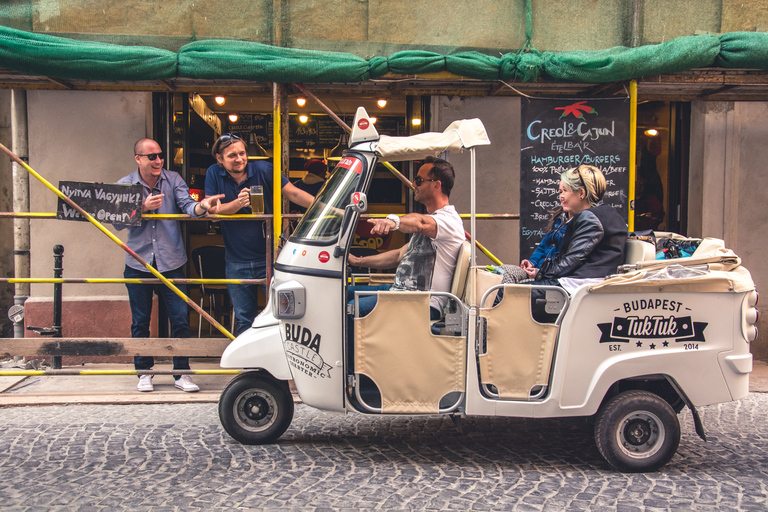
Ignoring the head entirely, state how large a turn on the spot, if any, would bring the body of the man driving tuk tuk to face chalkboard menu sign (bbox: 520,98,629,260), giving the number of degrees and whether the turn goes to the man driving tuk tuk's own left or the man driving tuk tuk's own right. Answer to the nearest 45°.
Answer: approximately 135° to the man driving tuk tuk's own right

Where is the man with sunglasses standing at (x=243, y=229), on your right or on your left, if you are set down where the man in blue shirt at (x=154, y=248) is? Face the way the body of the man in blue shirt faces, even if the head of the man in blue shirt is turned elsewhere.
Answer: on your left

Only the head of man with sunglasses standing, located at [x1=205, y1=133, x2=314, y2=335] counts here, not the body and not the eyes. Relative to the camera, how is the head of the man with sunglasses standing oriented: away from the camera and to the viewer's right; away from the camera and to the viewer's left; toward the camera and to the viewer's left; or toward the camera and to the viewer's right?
toward the camera and to the viewer's right

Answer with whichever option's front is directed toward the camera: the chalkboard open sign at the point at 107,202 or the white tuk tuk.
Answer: the chalkboard open sign

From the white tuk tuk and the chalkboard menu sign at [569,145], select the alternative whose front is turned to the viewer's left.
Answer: the white tuk tuk

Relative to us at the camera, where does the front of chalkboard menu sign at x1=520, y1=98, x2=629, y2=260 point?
facing the viewer

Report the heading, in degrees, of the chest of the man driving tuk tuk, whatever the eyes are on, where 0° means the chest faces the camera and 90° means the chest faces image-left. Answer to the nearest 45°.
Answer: approximately 90°

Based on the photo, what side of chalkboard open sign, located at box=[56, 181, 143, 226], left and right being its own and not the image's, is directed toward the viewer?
front

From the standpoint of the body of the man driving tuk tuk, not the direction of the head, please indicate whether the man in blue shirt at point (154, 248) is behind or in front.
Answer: in front

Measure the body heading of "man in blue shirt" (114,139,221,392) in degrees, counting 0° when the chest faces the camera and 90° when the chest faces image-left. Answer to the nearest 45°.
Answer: approximately 0°

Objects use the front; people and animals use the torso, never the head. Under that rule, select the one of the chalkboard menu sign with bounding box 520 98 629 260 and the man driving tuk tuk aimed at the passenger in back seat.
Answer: the chalkboard menu sign

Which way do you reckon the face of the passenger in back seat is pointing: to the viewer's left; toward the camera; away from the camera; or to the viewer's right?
to the viewer's left

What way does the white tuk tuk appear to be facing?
to the viewer's left

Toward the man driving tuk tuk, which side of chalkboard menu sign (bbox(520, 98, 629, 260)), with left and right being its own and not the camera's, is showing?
front
